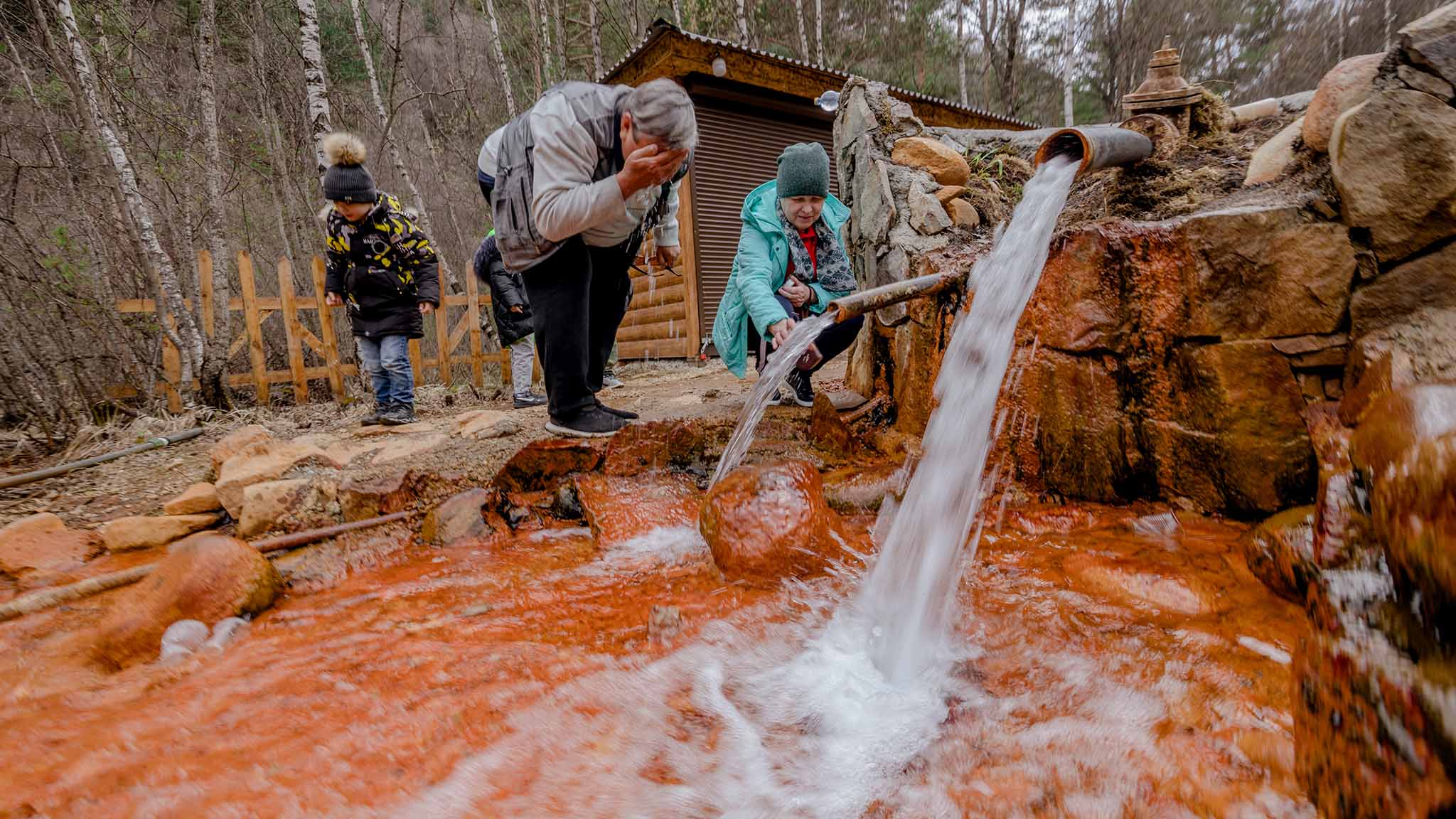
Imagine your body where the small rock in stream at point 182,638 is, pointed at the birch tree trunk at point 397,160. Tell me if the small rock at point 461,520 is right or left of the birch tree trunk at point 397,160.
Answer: right

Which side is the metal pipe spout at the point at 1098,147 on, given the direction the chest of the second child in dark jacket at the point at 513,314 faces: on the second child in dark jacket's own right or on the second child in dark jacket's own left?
on the second child in dark jacket's own right

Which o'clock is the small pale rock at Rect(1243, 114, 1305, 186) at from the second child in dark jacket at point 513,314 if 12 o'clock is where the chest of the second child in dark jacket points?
The small pale rock is roughly at 2 o'clock from the second child in dark jacket.

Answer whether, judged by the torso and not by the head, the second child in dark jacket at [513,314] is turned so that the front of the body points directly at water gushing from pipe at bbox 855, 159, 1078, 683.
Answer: no

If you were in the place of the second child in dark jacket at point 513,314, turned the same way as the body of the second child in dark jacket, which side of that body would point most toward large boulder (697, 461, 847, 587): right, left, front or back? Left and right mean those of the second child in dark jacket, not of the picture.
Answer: right

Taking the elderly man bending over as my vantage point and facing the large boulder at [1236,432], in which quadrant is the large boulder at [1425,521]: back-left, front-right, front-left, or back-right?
front-right

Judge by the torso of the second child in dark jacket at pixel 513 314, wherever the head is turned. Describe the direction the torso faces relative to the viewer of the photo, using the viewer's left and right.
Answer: facing to the right of the viewer

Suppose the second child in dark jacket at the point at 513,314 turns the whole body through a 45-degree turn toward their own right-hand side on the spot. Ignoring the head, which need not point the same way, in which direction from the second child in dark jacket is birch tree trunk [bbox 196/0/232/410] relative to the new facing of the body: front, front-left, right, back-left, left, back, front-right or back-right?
back

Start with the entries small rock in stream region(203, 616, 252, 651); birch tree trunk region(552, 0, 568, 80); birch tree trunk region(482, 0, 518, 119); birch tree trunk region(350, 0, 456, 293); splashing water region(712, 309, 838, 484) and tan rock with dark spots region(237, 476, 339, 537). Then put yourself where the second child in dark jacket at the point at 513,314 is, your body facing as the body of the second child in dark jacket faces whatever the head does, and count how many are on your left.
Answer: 3

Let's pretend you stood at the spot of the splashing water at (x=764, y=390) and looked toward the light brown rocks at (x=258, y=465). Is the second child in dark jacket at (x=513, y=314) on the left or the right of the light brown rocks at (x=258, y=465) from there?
right

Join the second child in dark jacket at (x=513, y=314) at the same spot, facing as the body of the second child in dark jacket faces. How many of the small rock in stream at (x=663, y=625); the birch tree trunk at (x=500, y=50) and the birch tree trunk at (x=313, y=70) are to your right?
1
